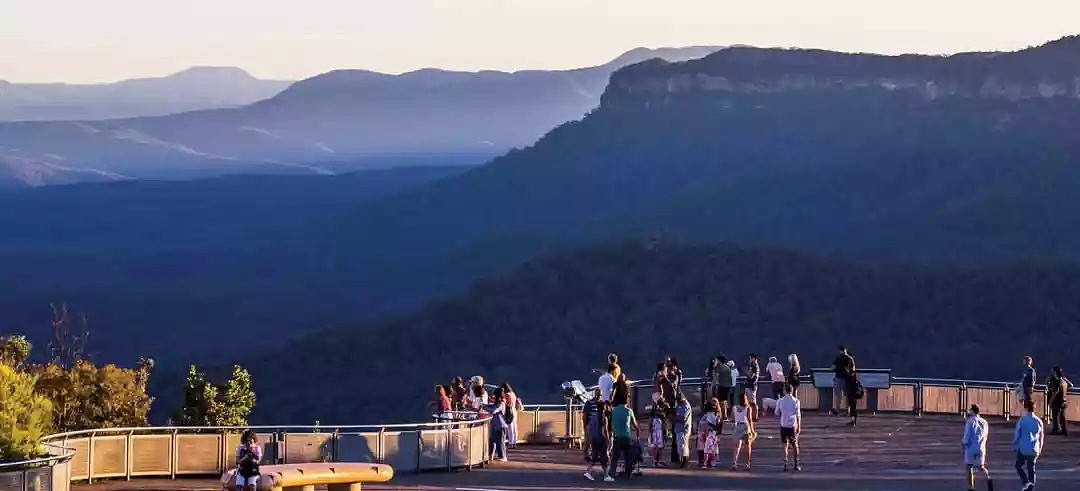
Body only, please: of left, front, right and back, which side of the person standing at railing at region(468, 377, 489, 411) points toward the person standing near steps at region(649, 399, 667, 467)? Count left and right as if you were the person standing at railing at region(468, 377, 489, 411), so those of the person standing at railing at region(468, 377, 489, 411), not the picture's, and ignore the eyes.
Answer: right

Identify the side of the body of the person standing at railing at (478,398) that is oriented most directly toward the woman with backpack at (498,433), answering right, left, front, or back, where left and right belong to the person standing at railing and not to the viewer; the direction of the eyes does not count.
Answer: back

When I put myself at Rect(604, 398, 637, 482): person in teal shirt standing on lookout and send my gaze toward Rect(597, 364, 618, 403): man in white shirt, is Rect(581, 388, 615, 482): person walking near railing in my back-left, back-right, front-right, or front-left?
front-left

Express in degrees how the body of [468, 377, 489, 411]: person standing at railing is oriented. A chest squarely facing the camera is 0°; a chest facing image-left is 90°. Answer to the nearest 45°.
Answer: approximately 180°

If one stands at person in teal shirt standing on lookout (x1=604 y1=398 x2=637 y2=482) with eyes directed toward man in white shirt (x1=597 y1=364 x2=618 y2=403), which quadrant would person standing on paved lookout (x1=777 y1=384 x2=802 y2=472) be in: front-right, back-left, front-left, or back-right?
front-right
